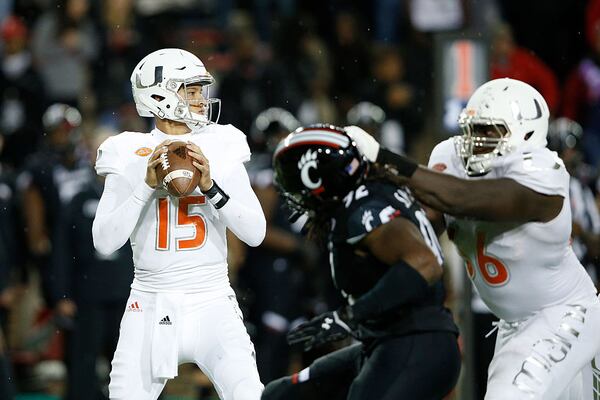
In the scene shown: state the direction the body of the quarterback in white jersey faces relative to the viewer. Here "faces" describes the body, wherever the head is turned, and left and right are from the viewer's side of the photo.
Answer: facing the viewer

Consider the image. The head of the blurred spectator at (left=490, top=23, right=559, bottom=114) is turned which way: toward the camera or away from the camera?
toward the camera

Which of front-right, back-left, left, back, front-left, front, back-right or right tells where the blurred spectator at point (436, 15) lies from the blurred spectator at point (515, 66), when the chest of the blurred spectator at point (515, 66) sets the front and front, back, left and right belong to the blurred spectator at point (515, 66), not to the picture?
right

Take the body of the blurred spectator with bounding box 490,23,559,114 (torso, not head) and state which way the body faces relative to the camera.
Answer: toward the camera

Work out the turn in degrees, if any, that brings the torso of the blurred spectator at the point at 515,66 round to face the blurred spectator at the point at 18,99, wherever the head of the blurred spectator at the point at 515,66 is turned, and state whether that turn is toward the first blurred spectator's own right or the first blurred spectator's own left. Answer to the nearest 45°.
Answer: approximately 90° to the first blurred spectator's own right

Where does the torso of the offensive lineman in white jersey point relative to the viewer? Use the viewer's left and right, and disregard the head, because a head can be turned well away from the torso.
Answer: facing the viewer and to the left of the viewer

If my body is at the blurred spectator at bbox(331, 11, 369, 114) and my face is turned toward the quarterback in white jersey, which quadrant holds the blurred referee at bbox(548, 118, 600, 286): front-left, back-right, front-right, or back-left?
front-left

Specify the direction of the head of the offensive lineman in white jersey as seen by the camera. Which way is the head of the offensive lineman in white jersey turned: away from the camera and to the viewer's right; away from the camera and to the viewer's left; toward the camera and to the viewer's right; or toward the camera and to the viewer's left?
toward the camera and to the viewer's left

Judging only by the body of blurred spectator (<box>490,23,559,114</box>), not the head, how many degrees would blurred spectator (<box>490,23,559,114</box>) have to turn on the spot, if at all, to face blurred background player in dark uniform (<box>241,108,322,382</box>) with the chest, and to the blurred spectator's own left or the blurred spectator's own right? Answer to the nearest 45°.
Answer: approximately 45° to the blurred spectator's own right

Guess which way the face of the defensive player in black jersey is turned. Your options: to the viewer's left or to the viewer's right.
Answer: to the viewer's left
